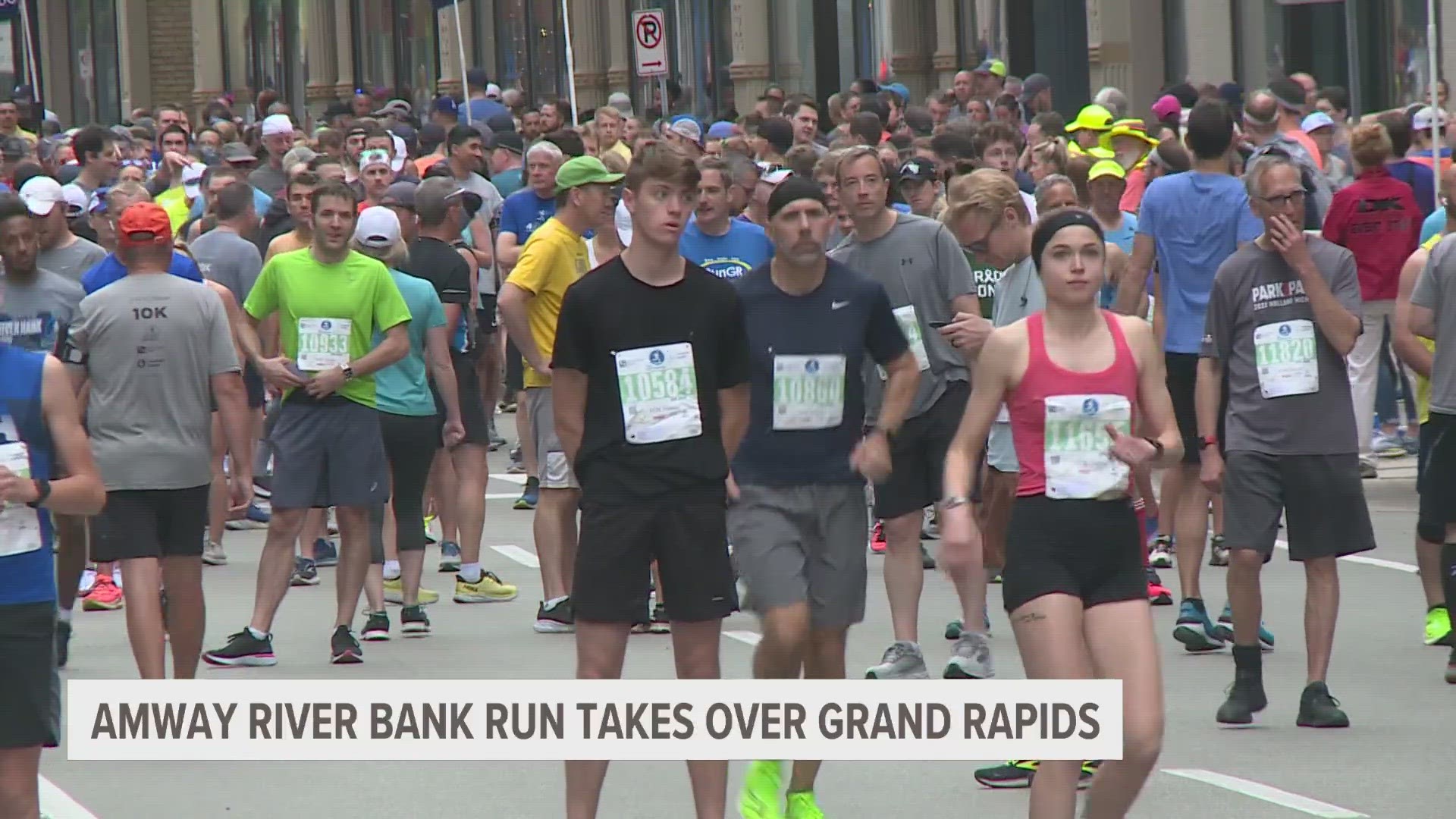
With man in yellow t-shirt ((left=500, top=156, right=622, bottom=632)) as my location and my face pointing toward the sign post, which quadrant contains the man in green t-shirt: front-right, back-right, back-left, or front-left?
back-left

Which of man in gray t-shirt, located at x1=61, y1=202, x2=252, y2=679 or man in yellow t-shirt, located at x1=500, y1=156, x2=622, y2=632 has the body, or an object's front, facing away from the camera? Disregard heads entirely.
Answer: the man in gray t-shirt

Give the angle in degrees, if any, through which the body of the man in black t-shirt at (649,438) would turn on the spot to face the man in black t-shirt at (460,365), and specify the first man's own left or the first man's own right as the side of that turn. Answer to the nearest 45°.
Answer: approximately 180°

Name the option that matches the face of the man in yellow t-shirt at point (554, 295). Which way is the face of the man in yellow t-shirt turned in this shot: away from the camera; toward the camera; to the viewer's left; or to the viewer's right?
to the viewer's right

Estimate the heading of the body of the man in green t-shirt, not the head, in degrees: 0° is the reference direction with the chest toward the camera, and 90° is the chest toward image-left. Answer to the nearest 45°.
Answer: approximately 0°

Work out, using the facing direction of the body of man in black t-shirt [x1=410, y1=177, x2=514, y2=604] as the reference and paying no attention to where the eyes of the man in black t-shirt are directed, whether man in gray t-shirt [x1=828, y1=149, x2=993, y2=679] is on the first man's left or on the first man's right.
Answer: on the first man's right

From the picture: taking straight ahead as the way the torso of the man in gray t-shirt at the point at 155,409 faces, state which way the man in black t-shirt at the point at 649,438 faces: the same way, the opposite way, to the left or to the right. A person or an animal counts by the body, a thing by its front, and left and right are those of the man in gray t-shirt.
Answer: the opposite way

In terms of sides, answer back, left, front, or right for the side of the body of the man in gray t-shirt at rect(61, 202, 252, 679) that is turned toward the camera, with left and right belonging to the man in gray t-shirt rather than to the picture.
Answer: back

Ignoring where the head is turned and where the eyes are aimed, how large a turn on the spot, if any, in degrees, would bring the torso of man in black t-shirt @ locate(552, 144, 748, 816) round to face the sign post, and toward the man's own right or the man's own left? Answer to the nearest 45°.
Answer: approximately 180°

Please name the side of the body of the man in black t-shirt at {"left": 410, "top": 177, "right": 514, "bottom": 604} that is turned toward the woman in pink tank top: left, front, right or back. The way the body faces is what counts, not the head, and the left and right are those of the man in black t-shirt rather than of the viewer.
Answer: right

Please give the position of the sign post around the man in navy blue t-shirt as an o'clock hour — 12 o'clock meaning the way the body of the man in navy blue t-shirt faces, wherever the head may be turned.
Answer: The sign post is roughly at 6 o'clock from the man in navy blue t-shirt.
